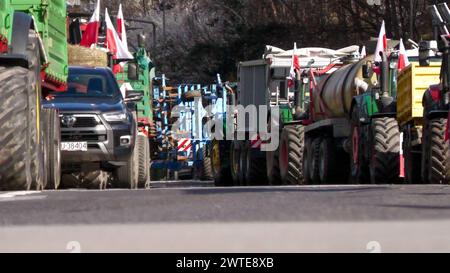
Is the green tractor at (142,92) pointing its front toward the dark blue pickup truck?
yes

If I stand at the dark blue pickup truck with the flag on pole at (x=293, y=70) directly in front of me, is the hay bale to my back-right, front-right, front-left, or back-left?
front-left

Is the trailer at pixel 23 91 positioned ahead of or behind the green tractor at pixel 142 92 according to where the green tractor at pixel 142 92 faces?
ahead

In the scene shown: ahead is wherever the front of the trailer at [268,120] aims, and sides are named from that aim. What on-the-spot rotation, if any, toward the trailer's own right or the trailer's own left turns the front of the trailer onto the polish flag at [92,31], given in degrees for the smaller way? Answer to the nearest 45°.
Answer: approximately 135° to the trailer's own right

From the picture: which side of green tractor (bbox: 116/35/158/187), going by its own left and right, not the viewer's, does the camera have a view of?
front

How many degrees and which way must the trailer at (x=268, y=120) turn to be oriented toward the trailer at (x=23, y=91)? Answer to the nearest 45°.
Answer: approximately 45° to its right

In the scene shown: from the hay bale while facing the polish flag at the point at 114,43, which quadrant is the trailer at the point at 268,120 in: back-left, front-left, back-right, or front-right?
front-right

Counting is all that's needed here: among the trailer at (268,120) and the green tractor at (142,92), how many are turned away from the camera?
0
